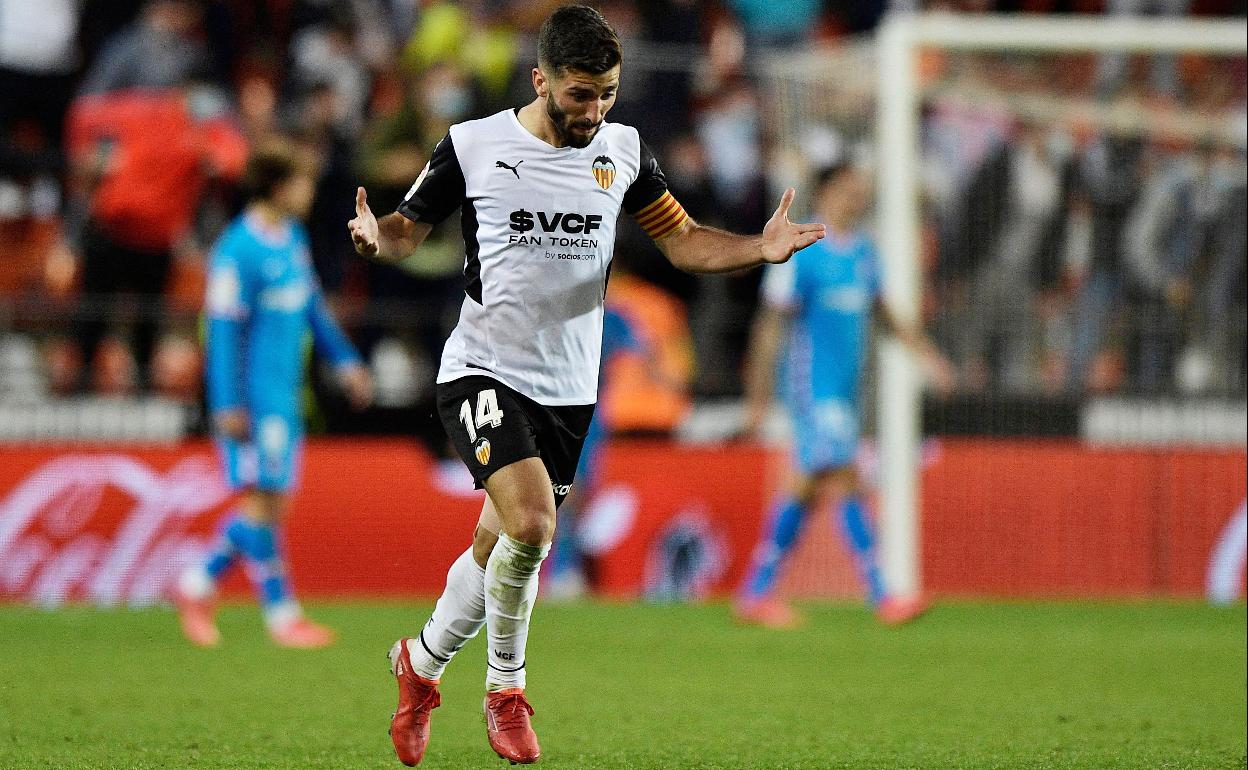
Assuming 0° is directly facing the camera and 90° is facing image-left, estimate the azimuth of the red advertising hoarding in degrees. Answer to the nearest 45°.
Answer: approximately 0°

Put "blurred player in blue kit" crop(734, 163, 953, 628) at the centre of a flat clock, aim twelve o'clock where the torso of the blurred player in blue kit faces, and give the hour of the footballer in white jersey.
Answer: The footballer in white jersey is roughly at 2 o'clock from the blurred player in blue kit.

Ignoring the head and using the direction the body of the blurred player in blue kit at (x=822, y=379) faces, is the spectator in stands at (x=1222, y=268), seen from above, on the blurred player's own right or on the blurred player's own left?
on the blurred player's own left

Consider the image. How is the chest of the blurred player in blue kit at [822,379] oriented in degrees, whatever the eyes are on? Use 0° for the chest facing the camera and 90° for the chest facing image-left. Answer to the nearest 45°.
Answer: approximately 315°

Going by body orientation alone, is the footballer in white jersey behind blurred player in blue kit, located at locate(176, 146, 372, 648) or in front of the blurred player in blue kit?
in front

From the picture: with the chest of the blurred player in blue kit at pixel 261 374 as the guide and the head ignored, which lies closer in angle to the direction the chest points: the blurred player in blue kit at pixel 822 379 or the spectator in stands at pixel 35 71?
the blurred player in blue kit

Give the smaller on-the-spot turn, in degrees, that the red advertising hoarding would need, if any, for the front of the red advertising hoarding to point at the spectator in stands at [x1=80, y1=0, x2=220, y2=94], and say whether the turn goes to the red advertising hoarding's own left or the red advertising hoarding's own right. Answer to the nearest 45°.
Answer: approximately 135° to the red advertising hoarding's own right

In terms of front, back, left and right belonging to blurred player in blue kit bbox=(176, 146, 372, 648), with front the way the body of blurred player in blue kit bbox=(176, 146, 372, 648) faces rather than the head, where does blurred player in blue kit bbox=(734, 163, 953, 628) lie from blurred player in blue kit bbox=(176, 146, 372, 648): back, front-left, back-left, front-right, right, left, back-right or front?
front-left

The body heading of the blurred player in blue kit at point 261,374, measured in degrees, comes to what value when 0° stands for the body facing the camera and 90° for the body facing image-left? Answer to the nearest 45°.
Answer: approximately 315°

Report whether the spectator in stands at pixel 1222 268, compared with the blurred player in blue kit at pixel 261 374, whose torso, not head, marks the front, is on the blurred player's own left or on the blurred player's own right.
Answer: on the blurred player's own left
